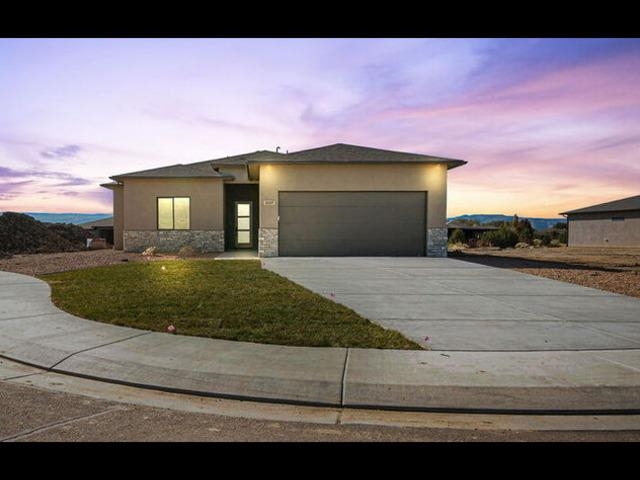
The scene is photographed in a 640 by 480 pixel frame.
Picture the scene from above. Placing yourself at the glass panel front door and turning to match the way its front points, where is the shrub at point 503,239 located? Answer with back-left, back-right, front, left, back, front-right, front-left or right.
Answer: left

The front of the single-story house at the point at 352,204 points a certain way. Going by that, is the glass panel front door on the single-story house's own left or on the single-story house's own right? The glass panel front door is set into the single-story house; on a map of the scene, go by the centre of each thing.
on the single-story house's own right

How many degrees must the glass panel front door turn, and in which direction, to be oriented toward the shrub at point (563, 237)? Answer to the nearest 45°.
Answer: approximately 90° to its left

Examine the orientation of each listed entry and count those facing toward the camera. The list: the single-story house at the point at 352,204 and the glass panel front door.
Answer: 2

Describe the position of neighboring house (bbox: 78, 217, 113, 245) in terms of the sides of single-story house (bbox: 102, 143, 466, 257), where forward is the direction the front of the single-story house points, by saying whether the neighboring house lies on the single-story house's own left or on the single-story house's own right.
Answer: on the single-story house's own right

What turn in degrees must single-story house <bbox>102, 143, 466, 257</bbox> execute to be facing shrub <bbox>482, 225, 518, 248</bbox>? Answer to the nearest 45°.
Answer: approximately 135° to its left

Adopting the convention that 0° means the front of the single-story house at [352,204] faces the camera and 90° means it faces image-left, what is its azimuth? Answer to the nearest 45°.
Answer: approximately 0°

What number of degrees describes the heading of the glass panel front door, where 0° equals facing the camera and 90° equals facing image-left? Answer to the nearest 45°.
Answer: approximately 0°

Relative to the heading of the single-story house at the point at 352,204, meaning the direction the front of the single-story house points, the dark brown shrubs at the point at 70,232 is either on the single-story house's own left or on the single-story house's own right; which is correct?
on the single-story house's own right
